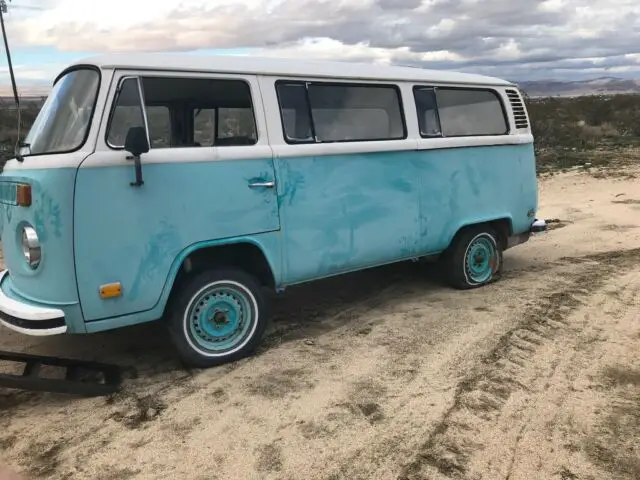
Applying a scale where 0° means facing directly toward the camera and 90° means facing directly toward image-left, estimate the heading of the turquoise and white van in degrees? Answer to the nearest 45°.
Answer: approximately 45°
